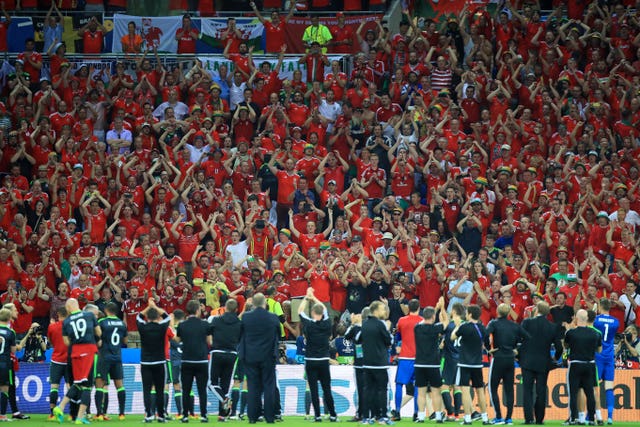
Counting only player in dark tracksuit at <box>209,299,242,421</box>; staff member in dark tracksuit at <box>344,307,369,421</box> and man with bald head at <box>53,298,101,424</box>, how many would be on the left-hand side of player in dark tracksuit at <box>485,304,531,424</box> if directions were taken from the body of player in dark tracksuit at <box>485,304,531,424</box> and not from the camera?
3

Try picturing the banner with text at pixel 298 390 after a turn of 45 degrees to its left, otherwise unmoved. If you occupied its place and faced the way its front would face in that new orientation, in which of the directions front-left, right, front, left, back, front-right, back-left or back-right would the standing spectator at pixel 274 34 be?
back-left

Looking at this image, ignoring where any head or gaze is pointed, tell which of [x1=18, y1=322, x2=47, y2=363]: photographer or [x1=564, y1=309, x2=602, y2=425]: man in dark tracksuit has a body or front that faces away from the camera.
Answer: the man in dark tracksuit

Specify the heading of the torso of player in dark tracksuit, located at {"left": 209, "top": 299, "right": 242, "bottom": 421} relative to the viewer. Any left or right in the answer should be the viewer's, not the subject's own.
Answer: facing away from the viewer

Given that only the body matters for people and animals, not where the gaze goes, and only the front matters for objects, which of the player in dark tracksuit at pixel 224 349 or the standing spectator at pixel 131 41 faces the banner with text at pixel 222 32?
the player in dark tracksuit

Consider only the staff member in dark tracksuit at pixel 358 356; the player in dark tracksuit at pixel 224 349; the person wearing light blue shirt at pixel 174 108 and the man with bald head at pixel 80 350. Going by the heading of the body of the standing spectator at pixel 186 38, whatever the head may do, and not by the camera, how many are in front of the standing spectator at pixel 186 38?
4

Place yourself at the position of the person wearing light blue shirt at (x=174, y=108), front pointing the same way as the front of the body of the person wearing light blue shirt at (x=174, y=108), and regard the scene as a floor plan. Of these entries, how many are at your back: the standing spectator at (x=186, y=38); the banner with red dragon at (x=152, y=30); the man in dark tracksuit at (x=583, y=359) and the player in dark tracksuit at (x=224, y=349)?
2

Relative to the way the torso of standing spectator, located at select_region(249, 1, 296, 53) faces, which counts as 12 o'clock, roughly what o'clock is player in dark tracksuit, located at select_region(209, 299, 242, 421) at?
The player in dark tracksuit is roughly at 12 o'clock from the standing spectator.

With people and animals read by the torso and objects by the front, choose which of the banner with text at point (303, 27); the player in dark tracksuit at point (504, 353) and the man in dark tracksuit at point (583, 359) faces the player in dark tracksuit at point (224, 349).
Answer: the banner with text

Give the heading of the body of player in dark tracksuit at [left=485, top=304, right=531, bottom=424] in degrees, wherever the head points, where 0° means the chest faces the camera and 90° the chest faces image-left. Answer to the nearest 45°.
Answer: approximately 180°

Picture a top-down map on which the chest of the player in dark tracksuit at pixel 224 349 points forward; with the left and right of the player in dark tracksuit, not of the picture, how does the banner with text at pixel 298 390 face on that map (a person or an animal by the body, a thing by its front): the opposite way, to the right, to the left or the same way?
the opposite way

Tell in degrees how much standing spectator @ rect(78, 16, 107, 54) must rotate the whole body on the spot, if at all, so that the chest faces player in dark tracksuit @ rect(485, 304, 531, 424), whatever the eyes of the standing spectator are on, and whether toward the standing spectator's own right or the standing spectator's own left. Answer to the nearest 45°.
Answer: approximately 45° to the standing spectator's own left

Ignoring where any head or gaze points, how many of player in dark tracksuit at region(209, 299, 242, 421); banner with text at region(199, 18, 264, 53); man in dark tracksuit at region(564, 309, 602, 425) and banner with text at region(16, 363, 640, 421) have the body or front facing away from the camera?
2

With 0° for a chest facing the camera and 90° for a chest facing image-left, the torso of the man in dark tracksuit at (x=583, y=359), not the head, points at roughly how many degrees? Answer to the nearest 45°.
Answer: approximately 180°

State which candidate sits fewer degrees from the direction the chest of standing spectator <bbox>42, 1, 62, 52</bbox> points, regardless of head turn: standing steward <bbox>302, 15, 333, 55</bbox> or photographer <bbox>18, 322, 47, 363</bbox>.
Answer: the photographer
